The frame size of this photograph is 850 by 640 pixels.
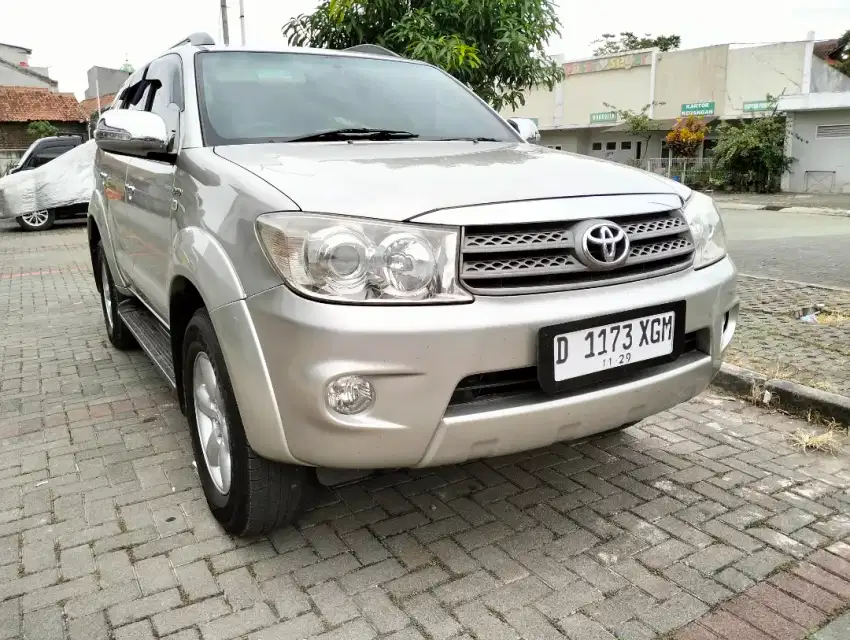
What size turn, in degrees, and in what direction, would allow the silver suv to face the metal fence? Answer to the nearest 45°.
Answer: approximately 135° to its left

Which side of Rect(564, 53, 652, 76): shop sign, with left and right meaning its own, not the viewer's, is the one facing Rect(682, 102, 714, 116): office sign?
left

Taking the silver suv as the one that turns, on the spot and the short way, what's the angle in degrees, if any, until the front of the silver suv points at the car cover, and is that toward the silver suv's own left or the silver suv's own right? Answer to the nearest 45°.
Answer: approximately 180°

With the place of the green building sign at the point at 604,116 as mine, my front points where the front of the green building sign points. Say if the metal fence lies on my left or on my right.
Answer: on my left

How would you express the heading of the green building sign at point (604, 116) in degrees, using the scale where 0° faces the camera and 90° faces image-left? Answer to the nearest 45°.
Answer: approximately 45°

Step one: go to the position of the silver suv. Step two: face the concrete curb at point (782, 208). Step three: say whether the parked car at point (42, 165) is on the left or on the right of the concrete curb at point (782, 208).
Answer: left

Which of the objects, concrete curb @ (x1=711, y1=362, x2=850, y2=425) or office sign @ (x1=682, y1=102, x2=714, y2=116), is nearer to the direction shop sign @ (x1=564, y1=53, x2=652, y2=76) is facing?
the concrete curb

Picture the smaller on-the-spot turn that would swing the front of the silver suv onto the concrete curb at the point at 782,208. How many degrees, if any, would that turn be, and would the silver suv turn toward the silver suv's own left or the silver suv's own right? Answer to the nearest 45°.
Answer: approximately 90° to the silver suv's own left

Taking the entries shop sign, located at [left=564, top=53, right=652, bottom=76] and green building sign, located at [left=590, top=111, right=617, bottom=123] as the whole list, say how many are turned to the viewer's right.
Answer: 0

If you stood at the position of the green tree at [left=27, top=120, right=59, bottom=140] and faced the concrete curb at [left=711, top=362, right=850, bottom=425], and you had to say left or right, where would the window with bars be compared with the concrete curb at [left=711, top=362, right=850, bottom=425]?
left

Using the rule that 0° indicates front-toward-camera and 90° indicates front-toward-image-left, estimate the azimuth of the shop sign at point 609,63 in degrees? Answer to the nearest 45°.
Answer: approximately 45°

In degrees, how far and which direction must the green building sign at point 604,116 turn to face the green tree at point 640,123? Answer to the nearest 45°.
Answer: approximately 90° to its left

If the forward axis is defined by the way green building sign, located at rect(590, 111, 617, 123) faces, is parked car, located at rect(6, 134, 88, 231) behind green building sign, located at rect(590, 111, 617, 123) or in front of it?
in front

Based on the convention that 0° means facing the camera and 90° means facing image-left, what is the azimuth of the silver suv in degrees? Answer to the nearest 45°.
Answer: approximately 315°

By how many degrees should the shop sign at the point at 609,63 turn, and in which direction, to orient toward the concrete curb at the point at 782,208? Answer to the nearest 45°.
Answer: approximately 45° to its left
